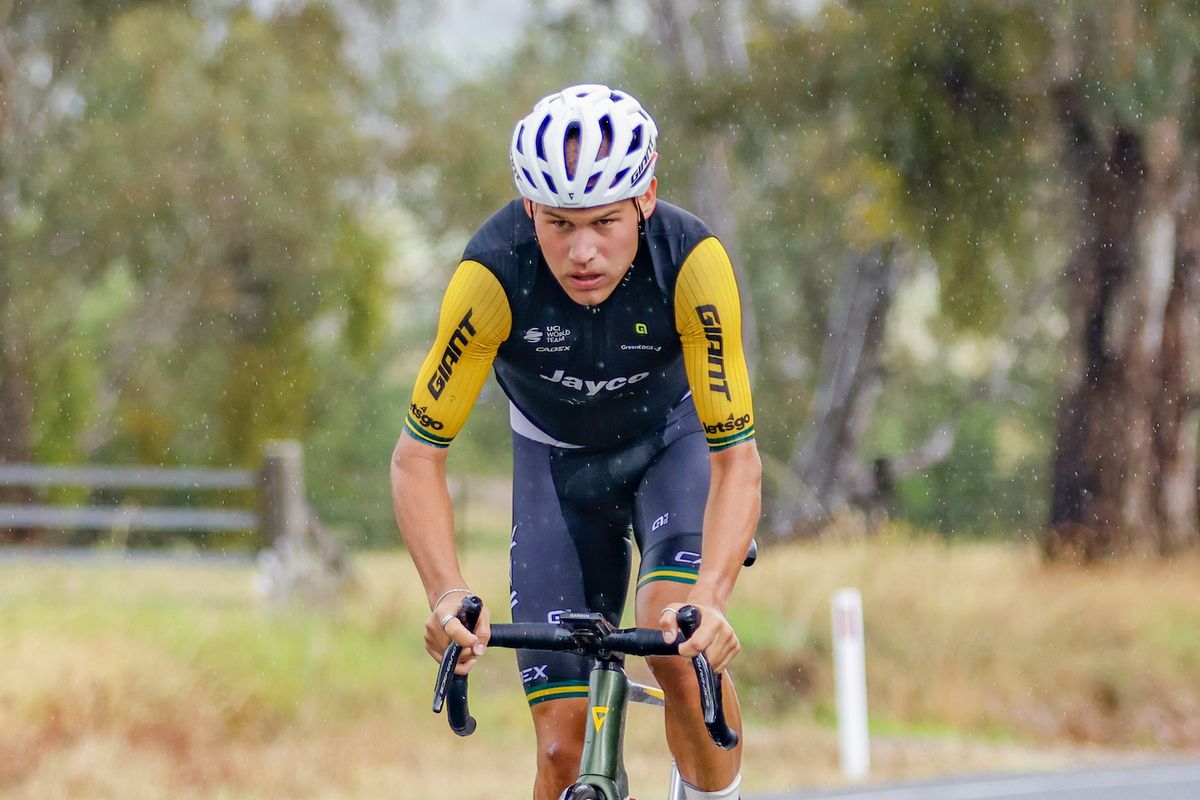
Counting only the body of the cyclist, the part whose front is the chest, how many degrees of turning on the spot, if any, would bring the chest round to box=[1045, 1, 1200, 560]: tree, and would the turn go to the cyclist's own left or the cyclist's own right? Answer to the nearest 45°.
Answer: approximately 135° to the cyclist's own left

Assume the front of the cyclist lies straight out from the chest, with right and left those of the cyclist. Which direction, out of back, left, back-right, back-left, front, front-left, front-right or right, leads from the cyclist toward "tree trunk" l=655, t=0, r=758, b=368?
back

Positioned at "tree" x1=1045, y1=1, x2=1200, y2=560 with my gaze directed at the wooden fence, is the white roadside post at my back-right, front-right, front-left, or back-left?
front-left

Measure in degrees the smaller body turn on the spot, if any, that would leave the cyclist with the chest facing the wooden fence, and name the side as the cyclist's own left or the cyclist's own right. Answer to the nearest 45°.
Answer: approximately 180°

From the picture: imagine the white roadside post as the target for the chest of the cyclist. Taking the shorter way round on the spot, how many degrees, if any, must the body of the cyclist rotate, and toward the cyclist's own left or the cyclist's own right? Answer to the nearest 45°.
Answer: approximately 180°

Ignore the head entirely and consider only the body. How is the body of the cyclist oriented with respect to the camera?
toward the camera

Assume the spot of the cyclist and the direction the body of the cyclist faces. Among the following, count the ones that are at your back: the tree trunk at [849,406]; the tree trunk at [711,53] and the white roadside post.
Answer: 3

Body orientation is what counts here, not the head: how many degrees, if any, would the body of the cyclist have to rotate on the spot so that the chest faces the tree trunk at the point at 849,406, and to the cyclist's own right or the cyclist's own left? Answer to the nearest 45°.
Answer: approximately 180°

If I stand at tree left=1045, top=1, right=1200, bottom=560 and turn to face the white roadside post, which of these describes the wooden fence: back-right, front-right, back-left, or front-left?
front-right

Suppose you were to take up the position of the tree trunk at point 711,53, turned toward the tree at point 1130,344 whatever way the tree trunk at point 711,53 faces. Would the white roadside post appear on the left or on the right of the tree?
right
